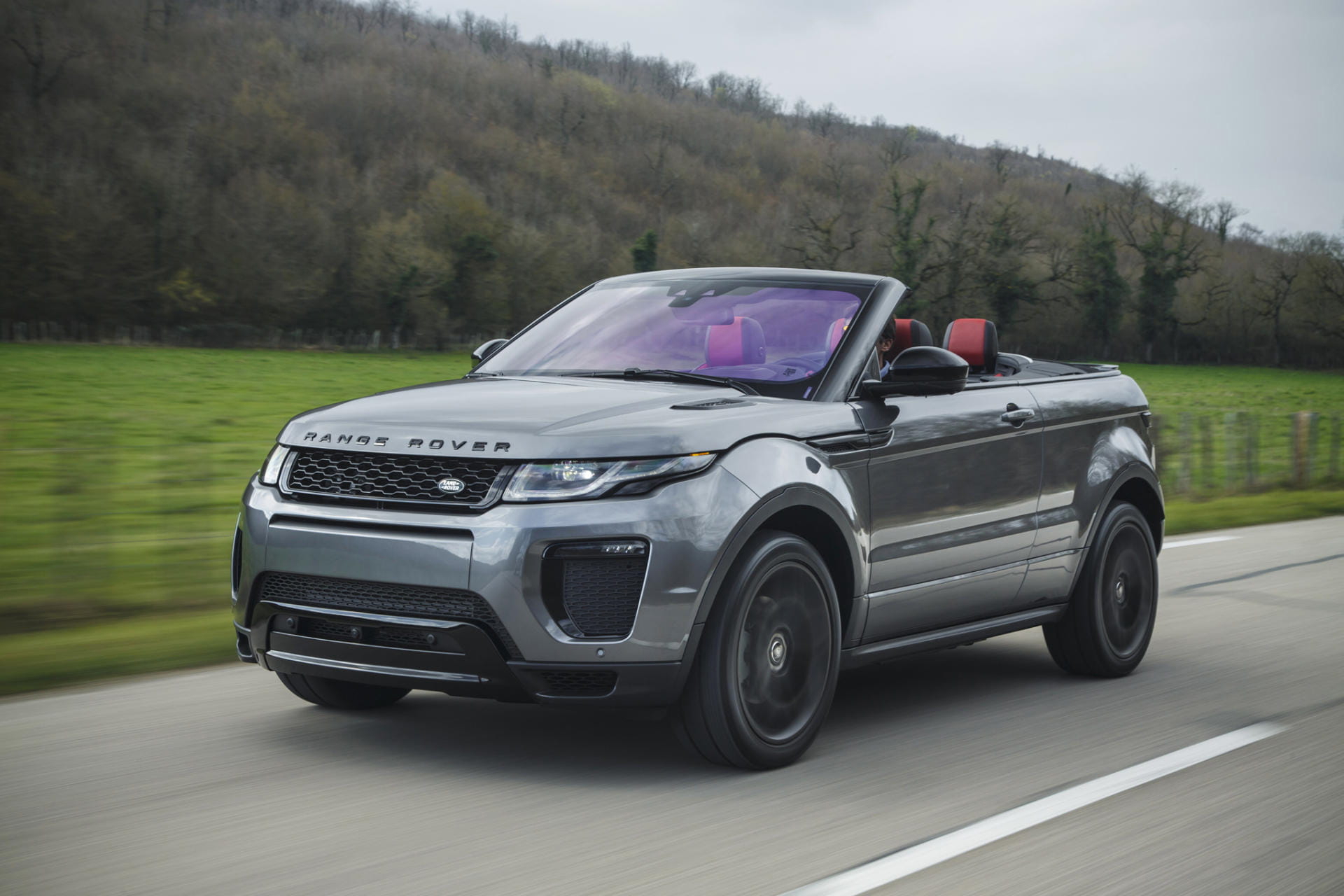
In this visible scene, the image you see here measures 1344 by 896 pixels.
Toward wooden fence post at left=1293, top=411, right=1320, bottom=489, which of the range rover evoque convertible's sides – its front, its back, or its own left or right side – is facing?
back

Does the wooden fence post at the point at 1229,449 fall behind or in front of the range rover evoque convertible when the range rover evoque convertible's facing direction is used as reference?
behind

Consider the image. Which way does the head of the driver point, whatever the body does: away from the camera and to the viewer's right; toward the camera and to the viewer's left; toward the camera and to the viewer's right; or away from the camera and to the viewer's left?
toward the camera and to the viewer's left

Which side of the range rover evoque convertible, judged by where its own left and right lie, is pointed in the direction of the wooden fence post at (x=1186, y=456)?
back

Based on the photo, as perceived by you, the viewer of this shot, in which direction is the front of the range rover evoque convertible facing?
facing the viewer and to the left of the viewer

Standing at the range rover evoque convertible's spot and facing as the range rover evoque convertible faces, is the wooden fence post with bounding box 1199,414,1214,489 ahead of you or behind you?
behind

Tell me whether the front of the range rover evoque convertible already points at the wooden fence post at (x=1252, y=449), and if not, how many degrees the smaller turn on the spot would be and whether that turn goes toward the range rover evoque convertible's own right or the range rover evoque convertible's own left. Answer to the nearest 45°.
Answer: approximately 180°

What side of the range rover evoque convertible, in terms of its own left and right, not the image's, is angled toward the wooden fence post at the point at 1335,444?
back
